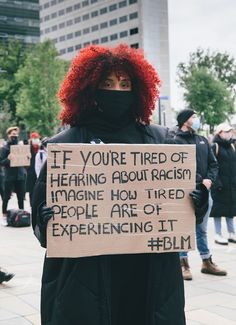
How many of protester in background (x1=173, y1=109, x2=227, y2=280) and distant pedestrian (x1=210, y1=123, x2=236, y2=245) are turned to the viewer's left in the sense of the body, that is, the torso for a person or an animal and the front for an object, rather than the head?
0

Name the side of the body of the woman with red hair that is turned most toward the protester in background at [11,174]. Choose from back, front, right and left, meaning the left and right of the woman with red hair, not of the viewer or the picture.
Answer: back

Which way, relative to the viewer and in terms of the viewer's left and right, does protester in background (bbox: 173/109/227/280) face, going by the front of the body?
facing the viewer and to the right of the viewer

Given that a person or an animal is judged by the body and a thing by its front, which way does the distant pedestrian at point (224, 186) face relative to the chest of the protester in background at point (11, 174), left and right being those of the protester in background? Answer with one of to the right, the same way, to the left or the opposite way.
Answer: the same way

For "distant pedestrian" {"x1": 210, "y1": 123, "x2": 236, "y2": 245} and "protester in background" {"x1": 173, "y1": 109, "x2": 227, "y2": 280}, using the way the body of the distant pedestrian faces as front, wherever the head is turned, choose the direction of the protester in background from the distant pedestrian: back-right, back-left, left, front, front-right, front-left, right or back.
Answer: front-right

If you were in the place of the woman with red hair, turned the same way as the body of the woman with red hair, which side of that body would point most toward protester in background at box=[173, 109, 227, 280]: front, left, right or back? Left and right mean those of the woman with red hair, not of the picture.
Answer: back

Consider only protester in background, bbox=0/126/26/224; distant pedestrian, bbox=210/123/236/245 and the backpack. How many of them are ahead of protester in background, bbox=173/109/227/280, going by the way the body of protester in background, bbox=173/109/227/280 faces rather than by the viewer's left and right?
0

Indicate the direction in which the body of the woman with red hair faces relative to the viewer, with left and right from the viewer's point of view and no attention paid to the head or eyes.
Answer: facing the viewer

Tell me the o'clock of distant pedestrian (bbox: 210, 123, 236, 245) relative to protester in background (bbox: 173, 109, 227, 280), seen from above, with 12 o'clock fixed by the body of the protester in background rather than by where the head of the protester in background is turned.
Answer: The distant pedestrian is roughly at 8 o'clock from the protester in background.

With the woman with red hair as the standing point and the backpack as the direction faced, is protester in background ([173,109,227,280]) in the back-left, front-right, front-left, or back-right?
front-right

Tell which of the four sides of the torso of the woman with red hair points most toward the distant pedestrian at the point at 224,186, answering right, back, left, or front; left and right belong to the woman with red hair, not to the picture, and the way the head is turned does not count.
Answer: back

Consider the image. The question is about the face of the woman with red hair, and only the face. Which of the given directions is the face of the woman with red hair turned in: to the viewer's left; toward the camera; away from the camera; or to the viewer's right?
toward the camera

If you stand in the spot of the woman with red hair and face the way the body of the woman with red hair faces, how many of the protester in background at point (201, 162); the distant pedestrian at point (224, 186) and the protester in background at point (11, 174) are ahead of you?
0
